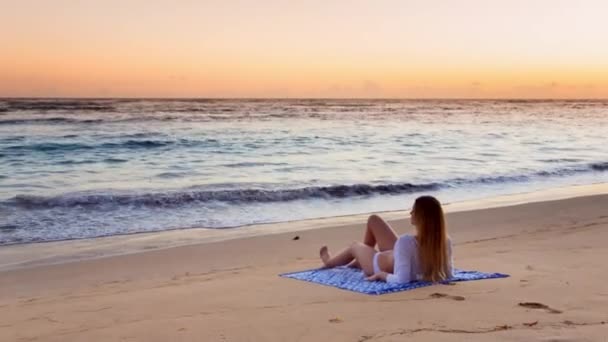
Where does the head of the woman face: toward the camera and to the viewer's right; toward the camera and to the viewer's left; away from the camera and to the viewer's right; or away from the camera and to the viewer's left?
away from the camera and to the viewer's left

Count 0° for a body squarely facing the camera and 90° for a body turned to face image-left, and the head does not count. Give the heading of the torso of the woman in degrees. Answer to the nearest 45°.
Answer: approximately 135°
